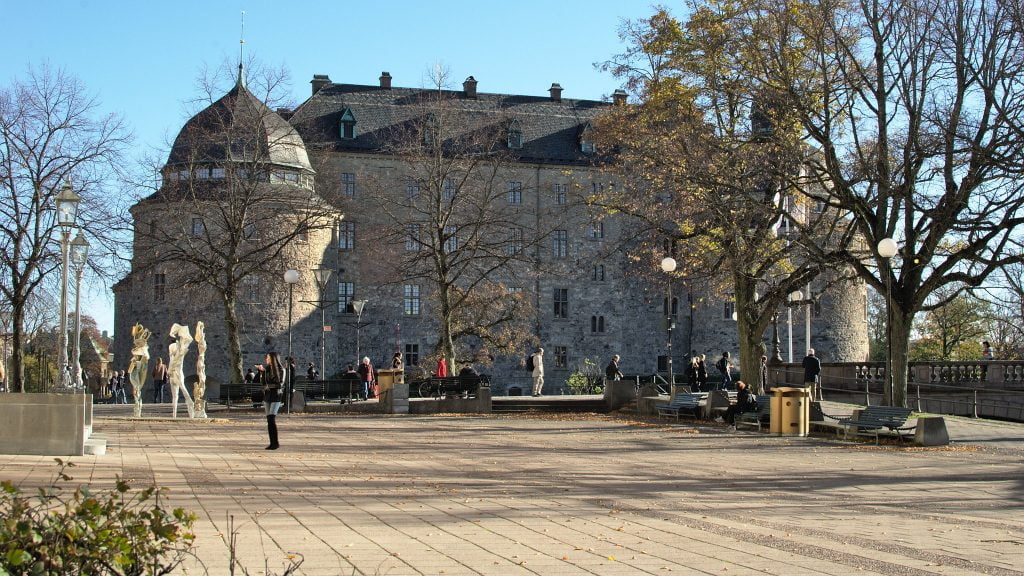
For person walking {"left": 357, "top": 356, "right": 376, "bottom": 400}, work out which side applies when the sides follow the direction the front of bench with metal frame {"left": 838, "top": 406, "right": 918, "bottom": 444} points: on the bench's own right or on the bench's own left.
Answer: on the bench's own right

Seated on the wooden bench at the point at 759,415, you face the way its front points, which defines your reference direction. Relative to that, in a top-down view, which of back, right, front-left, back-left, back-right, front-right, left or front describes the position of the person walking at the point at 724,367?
back-right

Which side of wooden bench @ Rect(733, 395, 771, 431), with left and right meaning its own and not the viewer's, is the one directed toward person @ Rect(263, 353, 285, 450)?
front

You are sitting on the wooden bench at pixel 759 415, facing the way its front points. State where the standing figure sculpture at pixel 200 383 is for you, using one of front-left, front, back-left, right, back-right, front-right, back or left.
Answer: front-right

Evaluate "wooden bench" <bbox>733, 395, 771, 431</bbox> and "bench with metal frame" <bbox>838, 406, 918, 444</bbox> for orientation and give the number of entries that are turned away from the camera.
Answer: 0

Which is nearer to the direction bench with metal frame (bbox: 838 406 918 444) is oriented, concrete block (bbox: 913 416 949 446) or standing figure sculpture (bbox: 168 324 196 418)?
the standing figure sculpture

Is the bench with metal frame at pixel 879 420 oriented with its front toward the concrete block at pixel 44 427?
yes

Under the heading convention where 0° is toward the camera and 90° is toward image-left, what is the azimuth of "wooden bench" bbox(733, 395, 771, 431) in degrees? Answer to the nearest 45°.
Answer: approximately 45°

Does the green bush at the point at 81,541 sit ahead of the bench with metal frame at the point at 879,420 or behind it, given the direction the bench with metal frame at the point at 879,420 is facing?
ahead

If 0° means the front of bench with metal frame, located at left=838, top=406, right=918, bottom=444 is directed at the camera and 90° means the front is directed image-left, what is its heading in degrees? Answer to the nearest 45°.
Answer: approximately 45°

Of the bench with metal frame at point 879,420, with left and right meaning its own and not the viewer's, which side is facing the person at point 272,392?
front

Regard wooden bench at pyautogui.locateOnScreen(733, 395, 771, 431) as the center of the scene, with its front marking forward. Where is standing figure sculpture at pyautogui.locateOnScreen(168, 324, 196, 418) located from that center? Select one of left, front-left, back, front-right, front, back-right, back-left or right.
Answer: front-right

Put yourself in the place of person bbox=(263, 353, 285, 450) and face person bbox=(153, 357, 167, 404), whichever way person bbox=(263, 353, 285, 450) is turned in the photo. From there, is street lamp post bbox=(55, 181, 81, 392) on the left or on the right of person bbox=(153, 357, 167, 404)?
left
